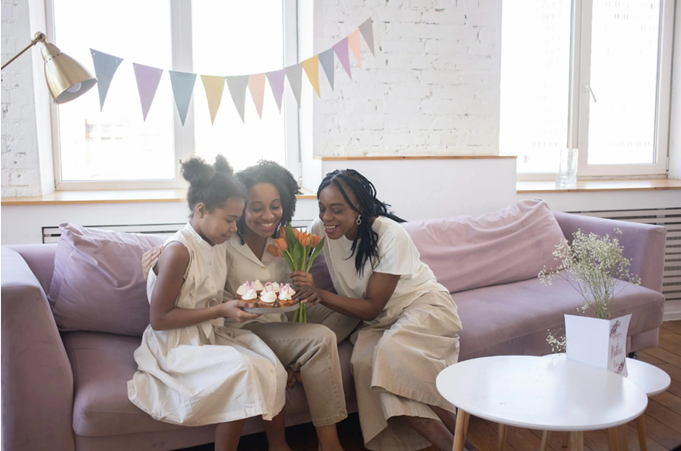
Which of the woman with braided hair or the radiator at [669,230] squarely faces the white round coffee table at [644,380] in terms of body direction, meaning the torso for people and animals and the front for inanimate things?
the radiator

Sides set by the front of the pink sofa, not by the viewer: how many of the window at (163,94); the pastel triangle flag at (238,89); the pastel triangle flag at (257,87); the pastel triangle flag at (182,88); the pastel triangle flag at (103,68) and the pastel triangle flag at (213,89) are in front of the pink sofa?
0

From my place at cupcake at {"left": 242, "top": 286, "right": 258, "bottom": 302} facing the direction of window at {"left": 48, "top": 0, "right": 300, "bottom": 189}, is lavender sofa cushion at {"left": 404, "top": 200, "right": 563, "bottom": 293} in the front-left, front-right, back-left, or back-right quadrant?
front-right

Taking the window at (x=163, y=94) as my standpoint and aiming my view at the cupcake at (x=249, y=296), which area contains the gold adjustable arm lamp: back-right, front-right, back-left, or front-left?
front-right

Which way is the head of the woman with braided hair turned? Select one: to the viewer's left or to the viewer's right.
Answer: to the viewer's left

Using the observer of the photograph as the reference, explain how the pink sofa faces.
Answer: facing the viewer and to the right of the viewer

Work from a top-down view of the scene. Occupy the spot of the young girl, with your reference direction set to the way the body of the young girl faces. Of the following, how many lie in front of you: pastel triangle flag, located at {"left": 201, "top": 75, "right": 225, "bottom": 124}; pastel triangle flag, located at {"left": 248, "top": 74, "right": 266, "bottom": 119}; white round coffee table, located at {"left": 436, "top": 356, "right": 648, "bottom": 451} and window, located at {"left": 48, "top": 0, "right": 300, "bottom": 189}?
1

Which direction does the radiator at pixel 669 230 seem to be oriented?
toward the camera

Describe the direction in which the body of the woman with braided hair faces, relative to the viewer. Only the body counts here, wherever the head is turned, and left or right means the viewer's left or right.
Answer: facing the viewer and to the left of the viewer

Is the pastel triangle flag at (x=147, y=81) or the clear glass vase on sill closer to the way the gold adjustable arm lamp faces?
the clear glass vase on sill

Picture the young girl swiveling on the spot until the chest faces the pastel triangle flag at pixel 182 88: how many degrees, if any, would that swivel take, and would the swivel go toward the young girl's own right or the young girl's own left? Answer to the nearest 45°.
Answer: approximately 135° to the young girl's own left

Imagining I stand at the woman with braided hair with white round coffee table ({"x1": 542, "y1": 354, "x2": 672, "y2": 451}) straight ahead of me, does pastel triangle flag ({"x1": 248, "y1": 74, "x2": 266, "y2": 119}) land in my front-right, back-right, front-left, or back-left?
back-left

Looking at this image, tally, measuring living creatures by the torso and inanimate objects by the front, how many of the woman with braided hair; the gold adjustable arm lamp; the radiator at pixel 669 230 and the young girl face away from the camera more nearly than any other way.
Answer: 0

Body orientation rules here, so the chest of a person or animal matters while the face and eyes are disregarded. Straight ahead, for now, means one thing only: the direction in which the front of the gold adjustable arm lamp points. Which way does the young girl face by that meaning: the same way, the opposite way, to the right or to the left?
the same way
